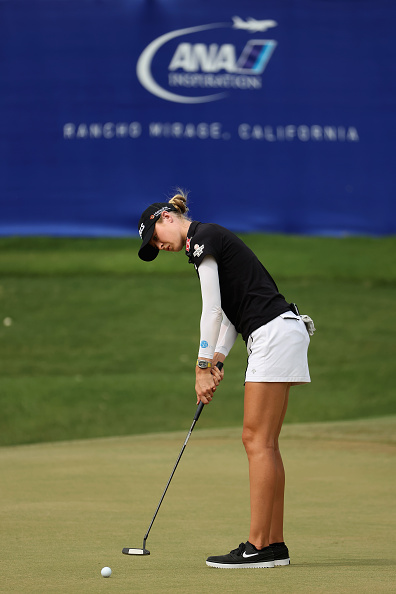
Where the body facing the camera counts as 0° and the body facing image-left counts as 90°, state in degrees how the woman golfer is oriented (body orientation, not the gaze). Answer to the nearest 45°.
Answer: approximately 90°

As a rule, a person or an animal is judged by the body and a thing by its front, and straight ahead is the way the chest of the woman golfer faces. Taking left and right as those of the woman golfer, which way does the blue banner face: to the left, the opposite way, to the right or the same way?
to the left

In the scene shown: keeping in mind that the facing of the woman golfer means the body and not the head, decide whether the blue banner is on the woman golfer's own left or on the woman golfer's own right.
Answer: on the woman golfer's own right

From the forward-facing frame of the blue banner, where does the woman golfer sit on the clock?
The woman golfer is roughly at 12 o'clock from the blue banner.

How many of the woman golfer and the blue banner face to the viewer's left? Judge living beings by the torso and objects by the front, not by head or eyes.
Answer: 1

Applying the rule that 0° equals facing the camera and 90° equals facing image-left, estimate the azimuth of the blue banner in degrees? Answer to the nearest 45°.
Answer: approximately 0°

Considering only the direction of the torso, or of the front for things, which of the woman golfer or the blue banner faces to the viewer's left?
the woman golfer
